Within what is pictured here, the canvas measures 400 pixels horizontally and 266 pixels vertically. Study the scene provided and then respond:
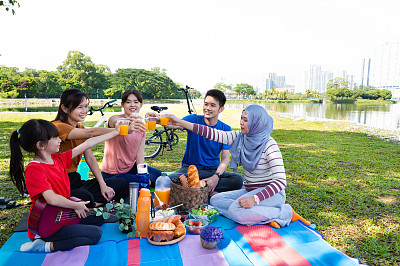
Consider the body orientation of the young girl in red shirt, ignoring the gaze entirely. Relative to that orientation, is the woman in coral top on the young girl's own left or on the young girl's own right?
on the young girl's own left

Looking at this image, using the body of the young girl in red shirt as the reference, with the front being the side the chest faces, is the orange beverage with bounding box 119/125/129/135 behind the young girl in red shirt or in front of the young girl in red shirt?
in front

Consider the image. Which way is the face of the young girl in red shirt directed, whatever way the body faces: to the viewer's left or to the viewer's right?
to the viewer's right

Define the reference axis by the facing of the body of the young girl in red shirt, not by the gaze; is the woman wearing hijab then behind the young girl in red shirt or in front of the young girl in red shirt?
in front

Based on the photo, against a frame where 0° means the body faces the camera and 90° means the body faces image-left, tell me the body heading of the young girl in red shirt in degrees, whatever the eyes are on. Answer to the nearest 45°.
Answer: approximately 270°
